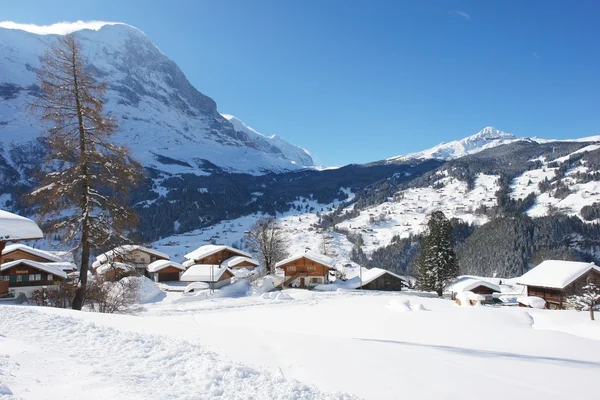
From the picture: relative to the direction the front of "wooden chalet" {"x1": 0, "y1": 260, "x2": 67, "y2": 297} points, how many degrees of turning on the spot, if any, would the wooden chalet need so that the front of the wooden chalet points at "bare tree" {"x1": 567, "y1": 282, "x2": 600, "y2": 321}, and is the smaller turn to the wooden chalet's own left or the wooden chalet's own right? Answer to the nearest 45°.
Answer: approximately 45° to the wooden chalet's own left

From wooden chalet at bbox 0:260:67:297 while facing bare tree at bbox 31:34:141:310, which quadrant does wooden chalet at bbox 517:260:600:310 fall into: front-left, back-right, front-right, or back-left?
front-left

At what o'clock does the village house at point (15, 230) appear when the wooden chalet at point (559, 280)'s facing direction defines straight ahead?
The village house is roughly at 2 o'clock from the wooden chalet.

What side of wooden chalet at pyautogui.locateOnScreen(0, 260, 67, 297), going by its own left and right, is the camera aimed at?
front

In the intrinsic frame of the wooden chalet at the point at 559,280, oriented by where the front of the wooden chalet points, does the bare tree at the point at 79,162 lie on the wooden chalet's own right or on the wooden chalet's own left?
on the wooden chalet's own right

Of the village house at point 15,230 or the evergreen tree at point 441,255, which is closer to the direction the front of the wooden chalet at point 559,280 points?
the village house

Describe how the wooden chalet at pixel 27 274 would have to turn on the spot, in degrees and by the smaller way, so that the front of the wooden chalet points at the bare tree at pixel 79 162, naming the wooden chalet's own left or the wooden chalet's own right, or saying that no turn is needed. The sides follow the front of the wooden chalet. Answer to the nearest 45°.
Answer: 0° — it already faces it

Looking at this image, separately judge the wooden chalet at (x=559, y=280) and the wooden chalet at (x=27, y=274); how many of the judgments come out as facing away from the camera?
0

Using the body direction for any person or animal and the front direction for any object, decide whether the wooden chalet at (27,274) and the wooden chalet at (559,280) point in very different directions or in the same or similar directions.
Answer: same or similar directions

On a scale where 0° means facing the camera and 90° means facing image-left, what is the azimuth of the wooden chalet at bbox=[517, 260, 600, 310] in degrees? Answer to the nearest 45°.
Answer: approximately 315°
